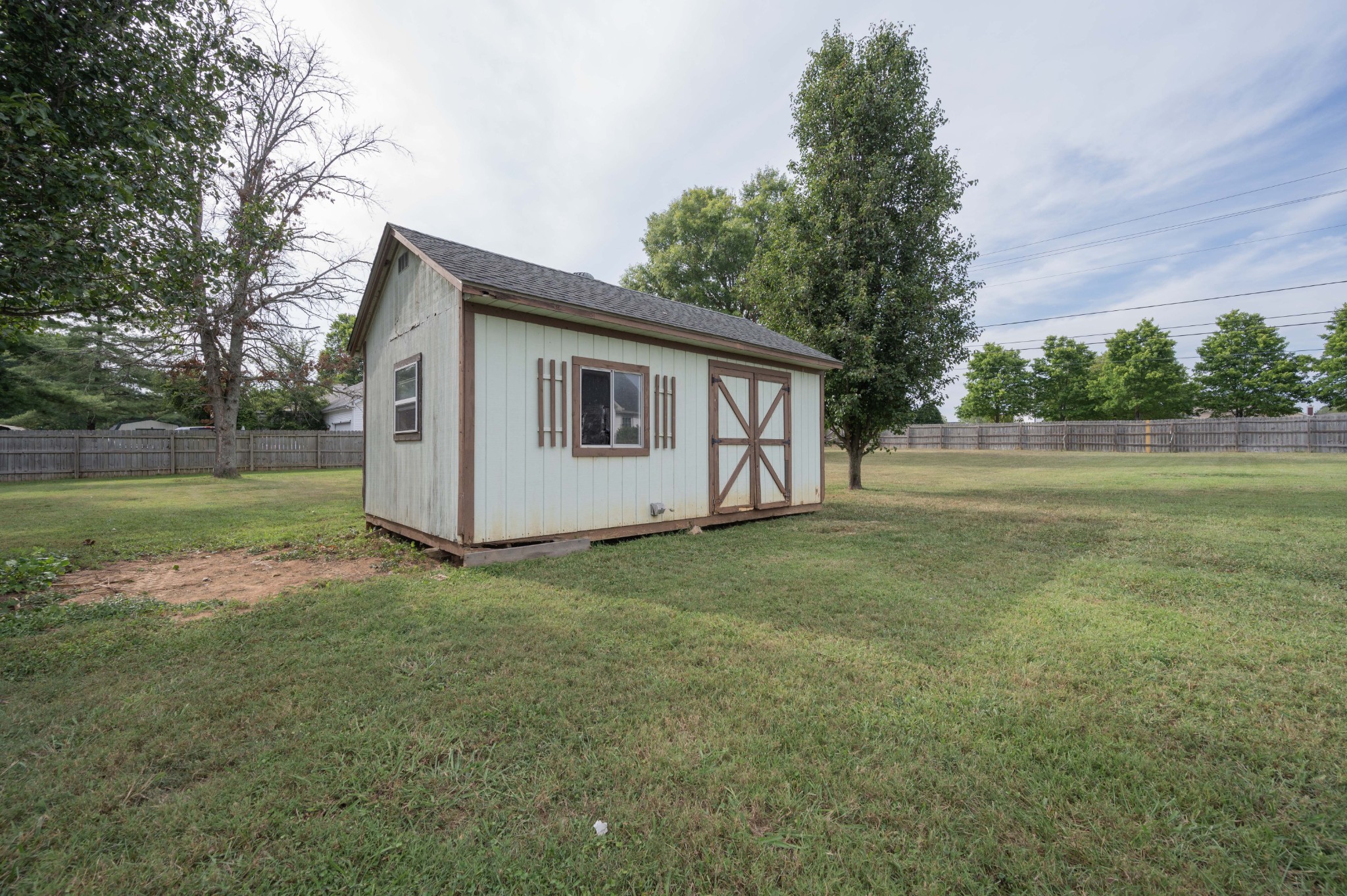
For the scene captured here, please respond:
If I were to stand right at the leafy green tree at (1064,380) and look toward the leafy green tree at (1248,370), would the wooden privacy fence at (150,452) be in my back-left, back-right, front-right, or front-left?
back-right

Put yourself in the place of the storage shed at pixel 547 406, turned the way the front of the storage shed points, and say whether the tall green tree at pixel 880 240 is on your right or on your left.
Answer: on your left

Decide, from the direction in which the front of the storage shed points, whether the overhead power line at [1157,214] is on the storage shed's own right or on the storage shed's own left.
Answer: on the storage shed's own left

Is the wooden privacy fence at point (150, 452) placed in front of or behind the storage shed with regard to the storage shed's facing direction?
behind

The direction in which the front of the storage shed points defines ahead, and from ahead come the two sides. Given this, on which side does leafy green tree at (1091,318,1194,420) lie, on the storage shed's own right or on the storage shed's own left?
on the storage shed's own left

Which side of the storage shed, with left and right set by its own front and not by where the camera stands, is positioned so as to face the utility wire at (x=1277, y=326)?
left

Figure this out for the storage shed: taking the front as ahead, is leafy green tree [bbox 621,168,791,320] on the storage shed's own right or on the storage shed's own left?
on the storage shed's own left

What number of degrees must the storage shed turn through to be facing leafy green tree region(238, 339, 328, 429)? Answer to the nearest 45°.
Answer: approximately 180°

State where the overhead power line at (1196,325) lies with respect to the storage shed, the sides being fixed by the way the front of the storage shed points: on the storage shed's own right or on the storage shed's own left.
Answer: on the storage shed's own left

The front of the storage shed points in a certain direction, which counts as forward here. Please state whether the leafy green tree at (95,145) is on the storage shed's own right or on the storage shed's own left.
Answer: on the storage shed's own right

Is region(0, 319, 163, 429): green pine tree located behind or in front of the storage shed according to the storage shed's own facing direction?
behind

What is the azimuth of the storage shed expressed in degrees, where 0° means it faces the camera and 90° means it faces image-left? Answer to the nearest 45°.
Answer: approximately 315°

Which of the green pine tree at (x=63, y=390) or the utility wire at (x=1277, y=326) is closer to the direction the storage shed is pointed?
the utility wire

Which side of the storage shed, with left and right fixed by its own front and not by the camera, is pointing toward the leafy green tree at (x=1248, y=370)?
left

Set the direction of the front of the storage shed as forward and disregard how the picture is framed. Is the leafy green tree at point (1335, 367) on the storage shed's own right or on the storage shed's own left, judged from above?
on the storage shed's own left
